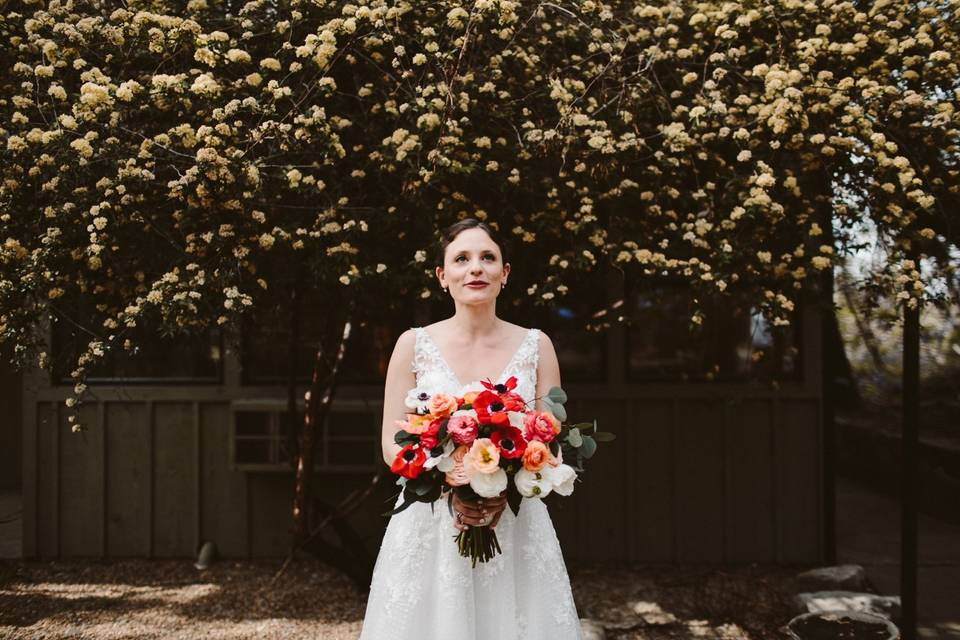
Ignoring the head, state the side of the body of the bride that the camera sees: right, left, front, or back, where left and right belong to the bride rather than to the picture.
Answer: front

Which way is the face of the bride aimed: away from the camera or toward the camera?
toward the camera

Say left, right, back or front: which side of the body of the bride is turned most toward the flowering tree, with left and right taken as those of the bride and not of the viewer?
back
